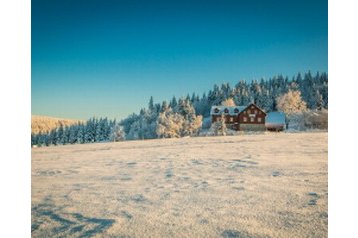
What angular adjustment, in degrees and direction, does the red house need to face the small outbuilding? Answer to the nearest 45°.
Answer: approximately 45° to its left

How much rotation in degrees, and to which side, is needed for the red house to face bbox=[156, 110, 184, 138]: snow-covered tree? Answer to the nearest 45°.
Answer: approximately 135° to its right

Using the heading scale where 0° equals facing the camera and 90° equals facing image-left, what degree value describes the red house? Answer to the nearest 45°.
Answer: approximately 0°
